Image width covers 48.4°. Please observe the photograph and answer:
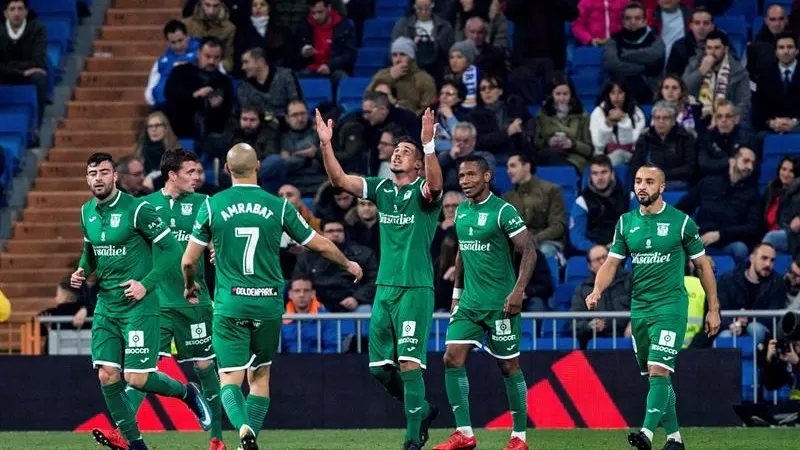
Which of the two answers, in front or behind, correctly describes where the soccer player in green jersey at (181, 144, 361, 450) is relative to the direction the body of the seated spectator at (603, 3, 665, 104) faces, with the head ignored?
in front

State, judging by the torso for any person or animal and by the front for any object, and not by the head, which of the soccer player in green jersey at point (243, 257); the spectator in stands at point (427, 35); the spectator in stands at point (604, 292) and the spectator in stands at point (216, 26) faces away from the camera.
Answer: the soccer player in green jersey

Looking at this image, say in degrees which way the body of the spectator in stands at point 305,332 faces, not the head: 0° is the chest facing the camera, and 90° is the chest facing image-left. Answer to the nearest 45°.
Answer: approximately 0°

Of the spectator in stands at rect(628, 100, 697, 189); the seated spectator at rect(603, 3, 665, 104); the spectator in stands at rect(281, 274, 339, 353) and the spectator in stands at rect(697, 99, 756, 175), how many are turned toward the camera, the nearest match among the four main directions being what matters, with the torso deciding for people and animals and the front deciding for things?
4

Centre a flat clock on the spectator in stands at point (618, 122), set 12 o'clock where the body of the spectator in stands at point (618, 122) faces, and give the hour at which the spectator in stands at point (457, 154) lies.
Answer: the spectator in stands at point (457, 154) is roughly at 2 o'clock from the spectator in stands at point (618, 122).

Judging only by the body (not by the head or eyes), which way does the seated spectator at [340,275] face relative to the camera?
toward the camera

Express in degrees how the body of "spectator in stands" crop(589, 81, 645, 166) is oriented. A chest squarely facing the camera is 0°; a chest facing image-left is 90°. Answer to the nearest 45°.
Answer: approximately 0°

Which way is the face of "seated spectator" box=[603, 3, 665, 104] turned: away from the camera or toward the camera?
toward the camera

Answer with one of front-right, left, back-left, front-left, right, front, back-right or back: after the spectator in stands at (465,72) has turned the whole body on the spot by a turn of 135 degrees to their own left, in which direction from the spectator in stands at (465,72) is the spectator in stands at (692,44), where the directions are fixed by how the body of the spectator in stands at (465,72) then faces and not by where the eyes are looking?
front

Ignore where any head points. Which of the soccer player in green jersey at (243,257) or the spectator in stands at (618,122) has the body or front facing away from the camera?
the soccer player in green jersey

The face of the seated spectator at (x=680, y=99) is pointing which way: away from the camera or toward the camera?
toward the camera

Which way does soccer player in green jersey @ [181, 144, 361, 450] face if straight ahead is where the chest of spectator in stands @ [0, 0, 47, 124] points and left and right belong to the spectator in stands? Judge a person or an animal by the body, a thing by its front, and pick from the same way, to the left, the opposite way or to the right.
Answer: the opposite way
